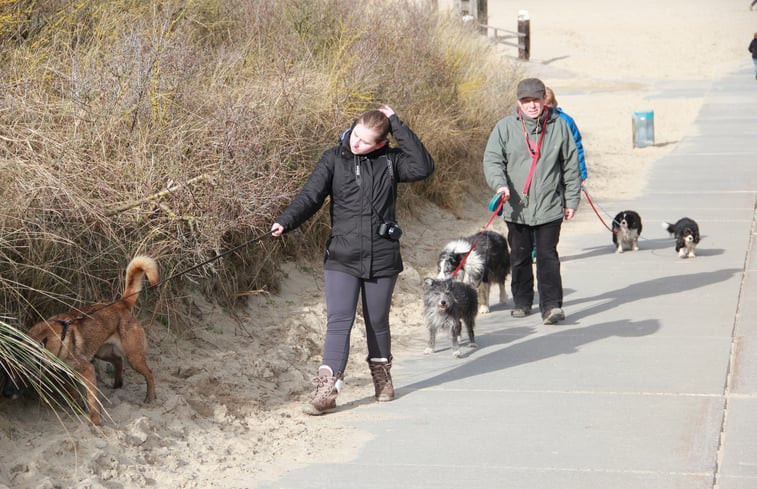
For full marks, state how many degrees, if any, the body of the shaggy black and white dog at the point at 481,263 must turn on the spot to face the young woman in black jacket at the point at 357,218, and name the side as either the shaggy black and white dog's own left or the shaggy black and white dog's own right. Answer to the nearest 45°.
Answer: approximately 45° to the shaggy black and white dog's own left

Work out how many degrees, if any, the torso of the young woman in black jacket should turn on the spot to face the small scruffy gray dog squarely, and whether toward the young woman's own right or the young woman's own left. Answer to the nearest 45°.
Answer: approximately 135° to the young woman's own left

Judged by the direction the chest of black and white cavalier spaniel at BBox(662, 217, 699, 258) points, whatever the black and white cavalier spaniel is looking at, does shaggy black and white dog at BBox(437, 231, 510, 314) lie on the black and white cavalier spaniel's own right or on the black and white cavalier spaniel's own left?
on the black and white cavalier spaniel's own right

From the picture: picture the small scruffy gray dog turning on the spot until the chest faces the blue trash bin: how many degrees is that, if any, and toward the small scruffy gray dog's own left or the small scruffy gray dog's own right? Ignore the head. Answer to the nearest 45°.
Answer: approximately 135° to the small scruffy gray dog's own right

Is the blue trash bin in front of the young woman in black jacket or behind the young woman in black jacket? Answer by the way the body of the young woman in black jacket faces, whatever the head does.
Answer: behind

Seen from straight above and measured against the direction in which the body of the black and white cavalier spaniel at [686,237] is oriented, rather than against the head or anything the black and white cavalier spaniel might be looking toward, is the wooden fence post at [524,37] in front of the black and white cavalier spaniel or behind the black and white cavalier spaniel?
behind

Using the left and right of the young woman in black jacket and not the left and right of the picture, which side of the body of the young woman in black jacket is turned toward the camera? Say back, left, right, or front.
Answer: front

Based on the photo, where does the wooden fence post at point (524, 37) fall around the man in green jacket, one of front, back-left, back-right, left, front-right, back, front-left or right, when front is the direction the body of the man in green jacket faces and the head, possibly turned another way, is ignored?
back

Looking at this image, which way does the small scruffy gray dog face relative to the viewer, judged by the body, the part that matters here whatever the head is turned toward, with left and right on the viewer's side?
facing the viewer and to the left of the viewer

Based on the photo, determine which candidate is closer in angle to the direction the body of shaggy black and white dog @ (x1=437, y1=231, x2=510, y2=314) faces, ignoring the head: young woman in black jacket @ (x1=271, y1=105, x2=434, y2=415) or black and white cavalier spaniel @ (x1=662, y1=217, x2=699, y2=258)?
the young woman in black jacket

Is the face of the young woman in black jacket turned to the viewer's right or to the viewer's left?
to the viewer's left

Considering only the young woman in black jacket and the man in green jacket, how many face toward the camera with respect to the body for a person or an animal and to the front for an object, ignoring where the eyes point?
2

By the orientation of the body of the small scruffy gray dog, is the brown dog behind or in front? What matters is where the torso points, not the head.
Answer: in front

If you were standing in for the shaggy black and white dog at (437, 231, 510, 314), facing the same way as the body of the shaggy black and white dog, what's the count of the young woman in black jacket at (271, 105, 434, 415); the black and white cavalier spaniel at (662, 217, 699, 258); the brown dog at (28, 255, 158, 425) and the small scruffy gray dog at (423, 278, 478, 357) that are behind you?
1

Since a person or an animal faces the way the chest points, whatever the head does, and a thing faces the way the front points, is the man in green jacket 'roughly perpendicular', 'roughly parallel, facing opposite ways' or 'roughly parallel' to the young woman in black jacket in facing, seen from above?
roughly parallel

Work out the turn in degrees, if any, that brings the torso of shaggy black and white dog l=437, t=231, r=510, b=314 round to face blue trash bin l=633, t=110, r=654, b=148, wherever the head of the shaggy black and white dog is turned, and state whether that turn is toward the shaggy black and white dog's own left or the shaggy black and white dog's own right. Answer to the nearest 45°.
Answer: approximately 135° to the shaggy black and white dog's own right

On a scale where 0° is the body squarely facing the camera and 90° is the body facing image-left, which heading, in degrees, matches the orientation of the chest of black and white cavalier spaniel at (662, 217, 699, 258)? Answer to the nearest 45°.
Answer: approximately 315°

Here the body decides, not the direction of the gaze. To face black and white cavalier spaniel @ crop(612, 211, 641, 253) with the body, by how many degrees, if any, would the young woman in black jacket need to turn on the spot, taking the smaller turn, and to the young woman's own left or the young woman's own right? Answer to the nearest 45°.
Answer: approximately 135° to the young woman's own left

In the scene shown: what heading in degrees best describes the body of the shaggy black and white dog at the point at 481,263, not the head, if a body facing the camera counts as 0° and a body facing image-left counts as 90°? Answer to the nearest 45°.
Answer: approximately 45°
